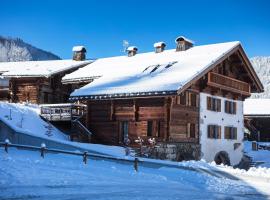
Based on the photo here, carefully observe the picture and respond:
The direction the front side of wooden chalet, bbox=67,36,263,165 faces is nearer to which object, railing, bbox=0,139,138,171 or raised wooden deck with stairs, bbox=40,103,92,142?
the railing

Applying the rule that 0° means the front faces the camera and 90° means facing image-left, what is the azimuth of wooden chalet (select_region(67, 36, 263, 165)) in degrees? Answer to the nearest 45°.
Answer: approximately 315°

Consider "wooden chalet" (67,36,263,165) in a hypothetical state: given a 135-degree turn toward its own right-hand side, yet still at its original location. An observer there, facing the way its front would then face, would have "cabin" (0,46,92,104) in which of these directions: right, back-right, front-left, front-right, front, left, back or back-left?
front-right

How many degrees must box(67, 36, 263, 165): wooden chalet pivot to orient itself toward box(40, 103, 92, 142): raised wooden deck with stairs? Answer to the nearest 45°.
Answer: approximately 135° to its right

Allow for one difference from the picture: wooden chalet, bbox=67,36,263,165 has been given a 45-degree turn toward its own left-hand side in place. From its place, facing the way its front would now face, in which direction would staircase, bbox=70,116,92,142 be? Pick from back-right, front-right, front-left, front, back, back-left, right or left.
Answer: back

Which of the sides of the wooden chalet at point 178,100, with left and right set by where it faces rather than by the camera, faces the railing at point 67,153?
right
